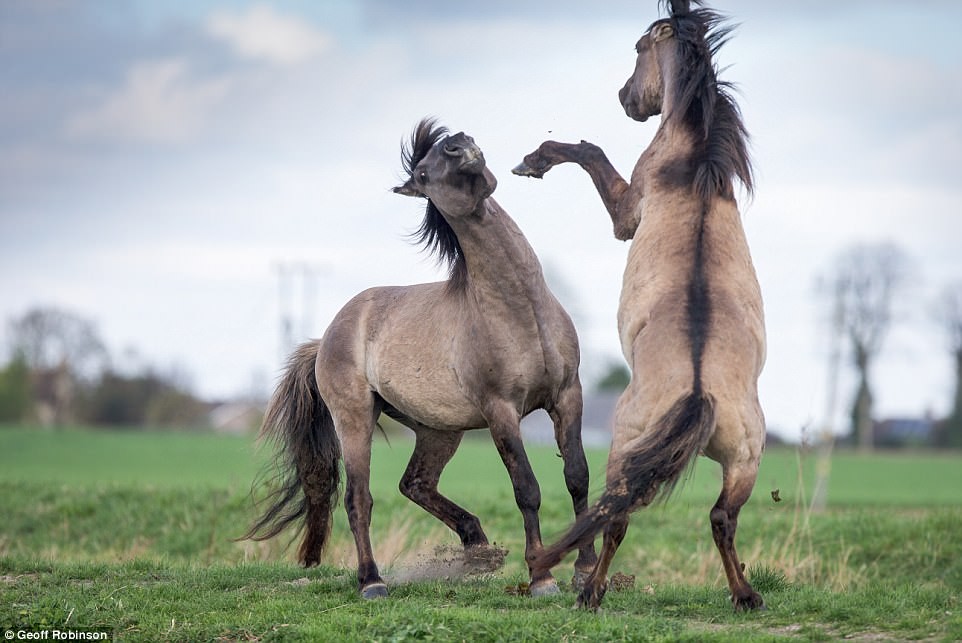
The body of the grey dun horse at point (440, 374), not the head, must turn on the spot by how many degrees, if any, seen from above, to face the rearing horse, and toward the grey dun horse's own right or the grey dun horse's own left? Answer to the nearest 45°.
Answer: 0° — it already faces it

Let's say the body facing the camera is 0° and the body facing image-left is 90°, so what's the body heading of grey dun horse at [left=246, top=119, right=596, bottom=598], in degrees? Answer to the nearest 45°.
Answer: approximately 315°
